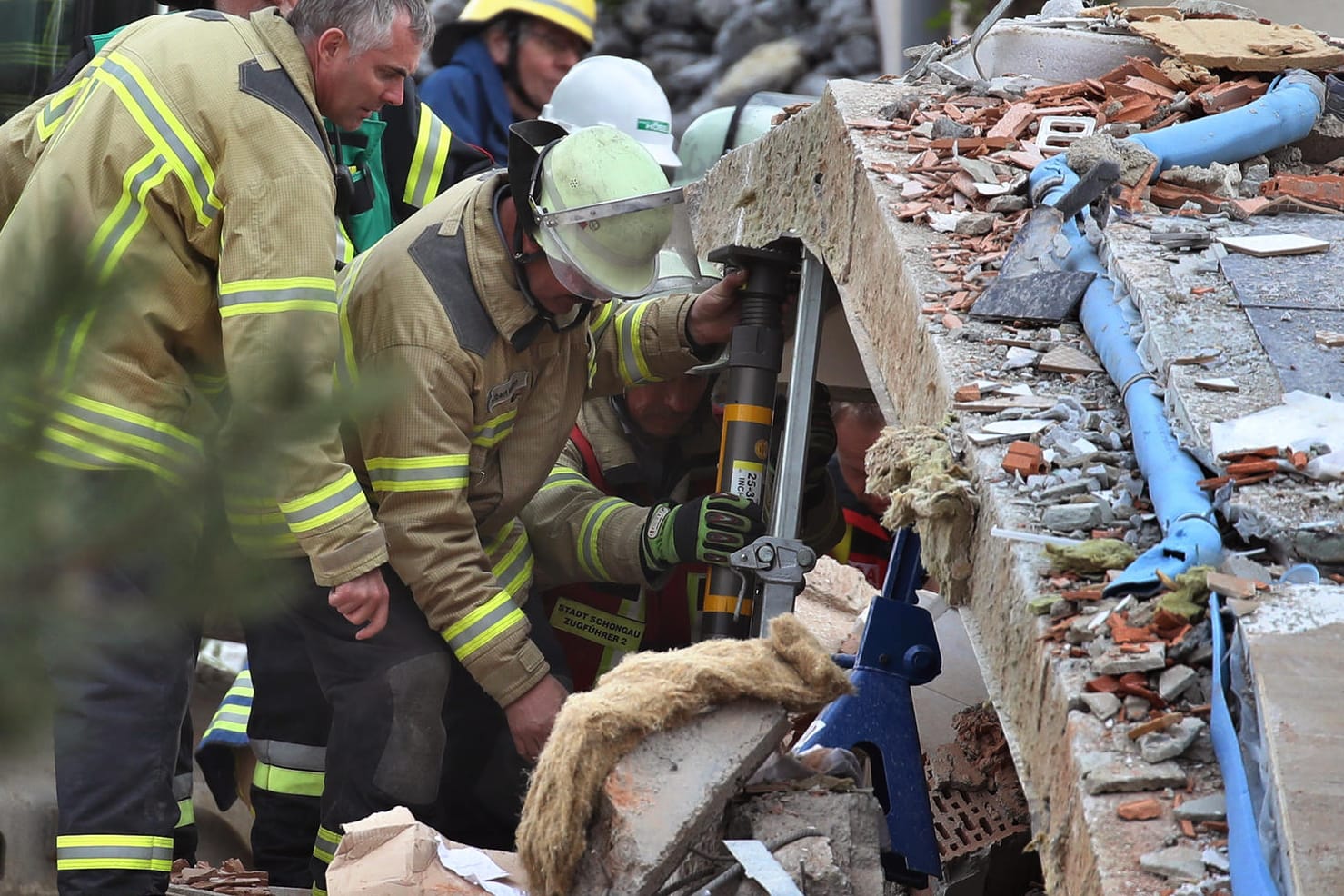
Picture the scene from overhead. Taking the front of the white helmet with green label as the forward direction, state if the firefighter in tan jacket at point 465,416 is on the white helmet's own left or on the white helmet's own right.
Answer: on the white helmet's own right

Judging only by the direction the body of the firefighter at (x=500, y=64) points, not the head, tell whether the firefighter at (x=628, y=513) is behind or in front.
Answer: in front

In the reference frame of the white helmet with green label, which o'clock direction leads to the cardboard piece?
The cardboard piece is roughly at 3 o'clock from the white helmet with green label.

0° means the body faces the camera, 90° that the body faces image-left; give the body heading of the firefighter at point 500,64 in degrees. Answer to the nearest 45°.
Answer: approximately 315°

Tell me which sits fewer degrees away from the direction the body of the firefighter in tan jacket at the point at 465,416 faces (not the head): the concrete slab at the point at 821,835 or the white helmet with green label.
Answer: the concrete slab

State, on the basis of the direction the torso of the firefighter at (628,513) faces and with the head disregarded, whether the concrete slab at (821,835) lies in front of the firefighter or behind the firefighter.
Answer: in front

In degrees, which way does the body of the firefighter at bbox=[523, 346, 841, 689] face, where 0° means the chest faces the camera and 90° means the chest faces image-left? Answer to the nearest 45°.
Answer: approximately 315°

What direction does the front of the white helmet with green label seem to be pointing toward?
to the viewer's right

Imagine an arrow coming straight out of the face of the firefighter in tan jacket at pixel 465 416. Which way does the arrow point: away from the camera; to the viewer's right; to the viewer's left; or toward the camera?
to the viewer's right

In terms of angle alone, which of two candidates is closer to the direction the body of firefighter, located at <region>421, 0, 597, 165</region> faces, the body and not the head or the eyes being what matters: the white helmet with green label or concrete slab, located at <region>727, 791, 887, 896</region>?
the concrete slab

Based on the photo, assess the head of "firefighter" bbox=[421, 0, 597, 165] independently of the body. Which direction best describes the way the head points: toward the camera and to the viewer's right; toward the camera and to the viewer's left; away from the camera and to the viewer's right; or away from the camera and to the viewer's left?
toward the camera and to the viewer's right
